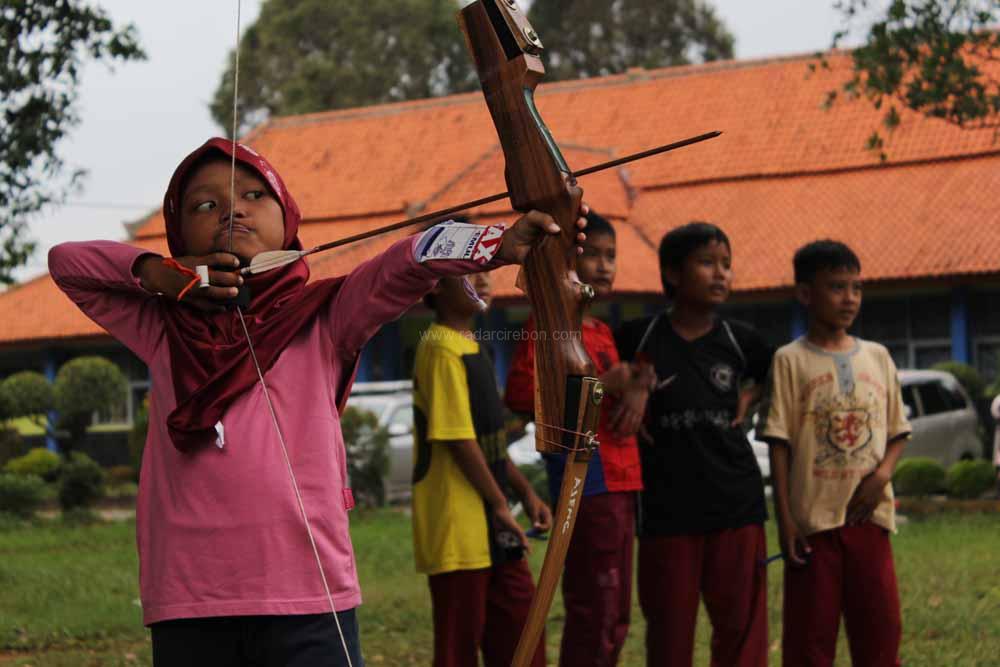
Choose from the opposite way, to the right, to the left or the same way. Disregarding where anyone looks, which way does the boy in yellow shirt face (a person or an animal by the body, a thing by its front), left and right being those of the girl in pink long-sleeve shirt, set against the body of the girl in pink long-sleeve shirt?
to the left

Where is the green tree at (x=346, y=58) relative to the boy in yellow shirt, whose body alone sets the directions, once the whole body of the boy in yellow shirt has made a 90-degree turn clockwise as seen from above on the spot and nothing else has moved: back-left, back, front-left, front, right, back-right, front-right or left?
back

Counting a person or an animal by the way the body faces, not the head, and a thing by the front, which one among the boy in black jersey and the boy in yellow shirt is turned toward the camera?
the boy in black jersey

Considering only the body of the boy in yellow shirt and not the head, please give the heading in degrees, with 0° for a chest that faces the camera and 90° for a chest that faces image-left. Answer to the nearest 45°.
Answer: approximately 270°

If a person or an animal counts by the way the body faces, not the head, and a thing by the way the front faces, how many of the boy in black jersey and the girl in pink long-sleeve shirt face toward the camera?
2

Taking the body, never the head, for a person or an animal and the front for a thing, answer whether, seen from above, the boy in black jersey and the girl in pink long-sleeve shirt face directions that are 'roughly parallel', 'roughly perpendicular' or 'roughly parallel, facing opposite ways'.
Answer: roughly parallel

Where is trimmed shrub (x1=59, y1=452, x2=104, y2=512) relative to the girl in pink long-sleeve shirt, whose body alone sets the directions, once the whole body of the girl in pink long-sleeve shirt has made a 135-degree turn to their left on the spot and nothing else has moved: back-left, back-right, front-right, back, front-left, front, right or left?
front-left

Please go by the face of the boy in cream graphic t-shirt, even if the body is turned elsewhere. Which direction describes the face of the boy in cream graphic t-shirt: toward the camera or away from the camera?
toward the camera

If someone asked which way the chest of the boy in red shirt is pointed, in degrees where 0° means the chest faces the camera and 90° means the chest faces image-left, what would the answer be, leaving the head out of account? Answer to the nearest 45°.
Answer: approximately 315°

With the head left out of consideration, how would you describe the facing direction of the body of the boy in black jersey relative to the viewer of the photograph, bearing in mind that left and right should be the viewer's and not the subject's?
facing the viewer

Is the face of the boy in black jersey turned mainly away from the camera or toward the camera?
toward the camera

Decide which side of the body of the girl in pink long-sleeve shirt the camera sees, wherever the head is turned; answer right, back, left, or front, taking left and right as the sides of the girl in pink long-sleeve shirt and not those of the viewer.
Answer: front

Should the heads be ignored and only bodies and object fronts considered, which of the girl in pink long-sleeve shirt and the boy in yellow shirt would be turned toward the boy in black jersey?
the boy in yellow shirt
